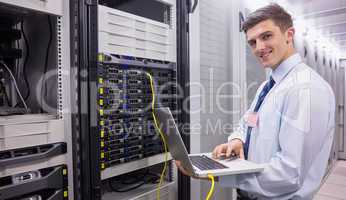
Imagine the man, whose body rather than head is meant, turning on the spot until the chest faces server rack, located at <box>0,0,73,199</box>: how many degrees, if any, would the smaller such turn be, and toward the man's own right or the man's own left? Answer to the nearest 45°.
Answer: approximately 45° to the man's own right

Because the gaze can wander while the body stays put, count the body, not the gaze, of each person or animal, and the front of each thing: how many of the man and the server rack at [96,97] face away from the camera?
0

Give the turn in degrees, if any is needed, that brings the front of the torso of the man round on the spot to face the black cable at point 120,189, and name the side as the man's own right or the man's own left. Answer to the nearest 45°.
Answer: approximately 45° to the man's own right

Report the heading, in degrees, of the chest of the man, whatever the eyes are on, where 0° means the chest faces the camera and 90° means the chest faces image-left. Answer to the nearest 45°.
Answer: approximately 45°

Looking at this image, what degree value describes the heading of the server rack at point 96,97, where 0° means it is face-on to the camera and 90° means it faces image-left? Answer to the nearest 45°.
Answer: approximately 315°

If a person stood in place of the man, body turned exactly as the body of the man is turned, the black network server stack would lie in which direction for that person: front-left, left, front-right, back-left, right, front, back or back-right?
front-right
